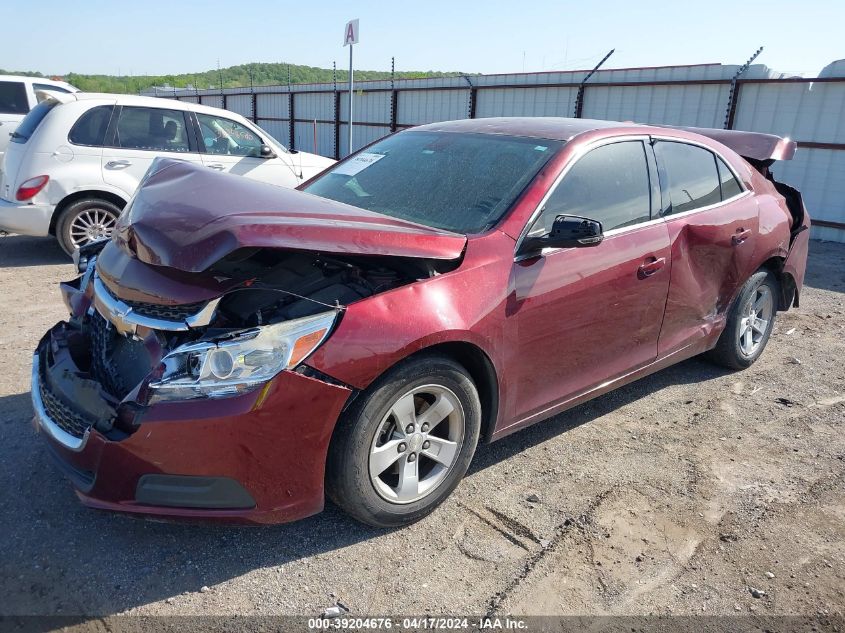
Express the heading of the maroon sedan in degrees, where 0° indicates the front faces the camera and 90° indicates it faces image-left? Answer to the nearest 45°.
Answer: approximately 45°

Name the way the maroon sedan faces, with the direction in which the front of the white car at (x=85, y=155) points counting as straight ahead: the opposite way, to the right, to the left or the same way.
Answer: the opposite way

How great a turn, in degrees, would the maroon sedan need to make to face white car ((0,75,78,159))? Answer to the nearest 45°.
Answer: approximately 90° to its right

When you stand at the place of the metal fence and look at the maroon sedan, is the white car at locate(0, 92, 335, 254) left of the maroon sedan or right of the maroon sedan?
right

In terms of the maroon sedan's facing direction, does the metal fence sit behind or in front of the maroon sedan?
behind

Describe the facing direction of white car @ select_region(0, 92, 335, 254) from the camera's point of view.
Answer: facing away from the viewer and to the right of the viewer

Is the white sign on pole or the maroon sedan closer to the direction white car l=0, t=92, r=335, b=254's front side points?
the white sign on pole

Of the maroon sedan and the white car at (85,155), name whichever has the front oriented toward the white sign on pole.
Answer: the white car
